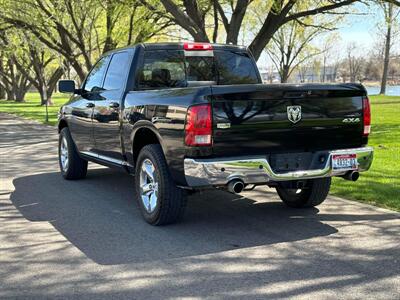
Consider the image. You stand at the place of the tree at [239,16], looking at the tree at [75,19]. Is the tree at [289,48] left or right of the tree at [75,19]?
right

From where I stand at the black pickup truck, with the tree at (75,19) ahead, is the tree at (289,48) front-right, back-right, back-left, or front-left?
front-right

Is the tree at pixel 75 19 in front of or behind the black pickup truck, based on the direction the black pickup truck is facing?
in front

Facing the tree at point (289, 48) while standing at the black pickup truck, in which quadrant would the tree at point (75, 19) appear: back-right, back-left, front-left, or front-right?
front-left

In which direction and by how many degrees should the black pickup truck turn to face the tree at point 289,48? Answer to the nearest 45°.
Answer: approximately 45° to its right

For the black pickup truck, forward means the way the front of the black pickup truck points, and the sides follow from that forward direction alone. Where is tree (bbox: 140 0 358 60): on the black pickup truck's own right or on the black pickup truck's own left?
on the black pickup truck's own right

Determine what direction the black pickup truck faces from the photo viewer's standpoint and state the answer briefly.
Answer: facing away from the viewer and to the left of the viewer
